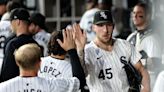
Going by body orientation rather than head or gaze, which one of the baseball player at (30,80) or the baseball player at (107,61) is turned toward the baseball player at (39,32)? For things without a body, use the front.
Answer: the baseball player at (30,80)

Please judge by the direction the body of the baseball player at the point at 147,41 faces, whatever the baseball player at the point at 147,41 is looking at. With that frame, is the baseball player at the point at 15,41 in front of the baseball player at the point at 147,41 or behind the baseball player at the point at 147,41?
in front

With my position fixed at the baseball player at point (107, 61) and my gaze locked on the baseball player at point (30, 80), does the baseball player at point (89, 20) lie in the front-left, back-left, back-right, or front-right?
back-right

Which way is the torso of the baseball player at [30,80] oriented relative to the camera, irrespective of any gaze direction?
away from the camera

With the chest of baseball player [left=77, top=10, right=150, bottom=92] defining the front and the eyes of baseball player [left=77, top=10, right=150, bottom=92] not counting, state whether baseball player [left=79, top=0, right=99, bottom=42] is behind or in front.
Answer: behind

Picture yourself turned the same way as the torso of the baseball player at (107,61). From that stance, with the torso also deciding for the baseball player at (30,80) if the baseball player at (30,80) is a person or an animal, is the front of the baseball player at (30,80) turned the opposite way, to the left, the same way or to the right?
the opposite way

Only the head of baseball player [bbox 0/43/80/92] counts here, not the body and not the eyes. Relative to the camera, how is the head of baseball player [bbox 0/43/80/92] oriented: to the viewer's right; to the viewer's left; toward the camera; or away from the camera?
away from the camera

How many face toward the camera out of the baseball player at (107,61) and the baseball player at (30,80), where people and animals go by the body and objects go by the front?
1

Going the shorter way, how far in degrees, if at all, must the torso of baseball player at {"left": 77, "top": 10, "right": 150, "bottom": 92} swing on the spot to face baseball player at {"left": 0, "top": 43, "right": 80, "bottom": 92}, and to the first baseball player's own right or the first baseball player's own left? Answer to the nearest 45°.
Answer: approximately 45° to the first baseball player's own right
